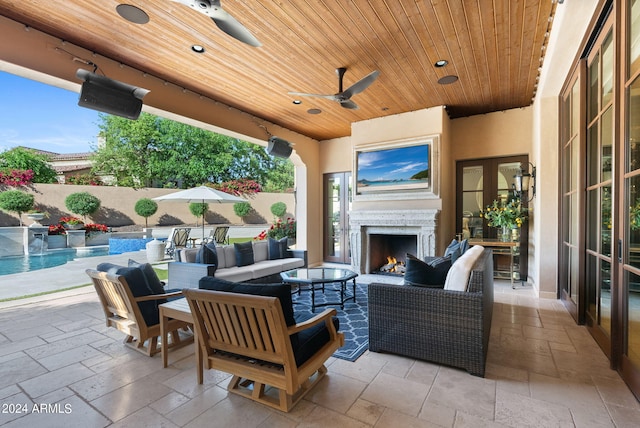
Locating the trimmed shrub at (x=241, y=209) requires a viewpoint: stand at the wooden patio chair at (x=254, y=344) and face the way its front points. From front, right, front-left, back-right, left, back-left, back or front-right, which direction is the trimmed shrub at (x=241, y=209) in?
front-left

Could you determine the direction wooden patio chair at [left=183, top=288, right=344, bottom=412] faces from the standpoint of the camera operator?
facing away from the viewer and to the right of the viewer

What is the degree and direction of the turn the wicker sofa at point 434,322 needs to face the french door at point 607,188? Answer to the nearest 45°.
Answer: approximately 135° to its right

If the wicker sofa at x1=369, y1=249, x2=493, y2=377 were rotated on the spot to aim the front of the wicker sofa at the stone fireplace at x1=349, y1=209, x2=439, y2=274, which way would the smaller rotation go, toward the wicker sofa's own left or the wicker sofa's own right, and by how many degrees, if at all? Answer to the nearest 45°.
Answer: approximately 90° to the wicker sofa's own right

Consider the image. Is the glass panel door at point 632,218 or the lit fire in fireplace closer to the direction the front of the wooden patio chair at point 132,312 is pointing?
the lit fire in fireplace

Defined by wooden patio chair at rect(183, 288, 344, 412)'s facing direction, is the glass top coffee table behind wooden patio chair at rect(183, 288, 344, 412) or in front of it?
in front

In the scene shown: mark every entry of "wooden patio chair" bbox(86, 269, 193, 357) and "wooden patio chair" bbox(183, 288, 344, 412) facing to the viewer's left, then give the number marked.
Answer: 0

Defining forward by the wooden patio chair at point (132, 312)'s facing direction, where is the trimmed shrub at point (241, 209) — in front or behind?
in front

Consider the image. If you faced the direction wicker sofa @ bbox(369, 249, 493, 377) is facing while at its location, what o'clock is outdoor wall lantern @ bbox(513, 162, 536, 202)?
The outdoor wall lantern is roughly at 4 o'clock from the wicker sofa.

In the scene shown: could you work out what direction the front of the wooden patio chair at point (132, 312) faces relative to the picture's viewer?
facing away from the viewer and to the right of the viewer

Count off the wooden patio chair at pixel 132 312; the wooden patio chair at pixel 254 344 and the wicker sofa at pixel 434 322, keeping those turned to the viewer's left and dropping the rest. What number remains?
1

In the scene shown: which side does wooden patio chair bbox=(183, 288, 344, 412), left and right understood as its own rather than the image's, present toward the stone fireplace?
front

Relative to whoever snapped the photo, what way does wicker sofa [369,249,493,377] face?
facing to the left of the viewer

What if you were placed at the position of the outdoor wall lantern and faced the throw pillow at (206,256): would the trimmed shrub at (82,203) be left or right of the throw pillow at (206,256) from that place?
right

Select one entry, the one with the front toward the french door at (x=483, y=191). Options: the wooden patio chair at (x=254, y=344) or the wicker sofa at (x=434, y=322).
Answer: the wooden patio chair

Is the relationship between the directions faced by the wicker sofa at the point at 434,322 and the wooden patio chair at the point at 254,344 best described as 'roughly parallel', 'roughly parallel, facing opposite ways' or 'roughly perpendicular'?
roughly perpendicular

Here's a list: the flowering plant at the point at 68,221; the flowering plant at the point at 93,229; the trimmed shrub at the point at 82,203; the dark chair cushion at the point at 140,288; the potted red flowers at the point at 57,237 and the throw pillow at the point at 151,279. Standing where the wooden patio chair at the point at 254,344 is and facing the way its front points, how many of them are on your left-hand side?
6

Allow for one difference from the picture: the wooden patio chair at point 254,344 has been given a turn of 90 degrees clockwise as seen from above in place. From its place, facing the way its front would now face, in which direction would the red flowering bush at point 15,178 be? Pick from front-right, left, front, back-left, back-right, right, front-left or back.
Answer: back
